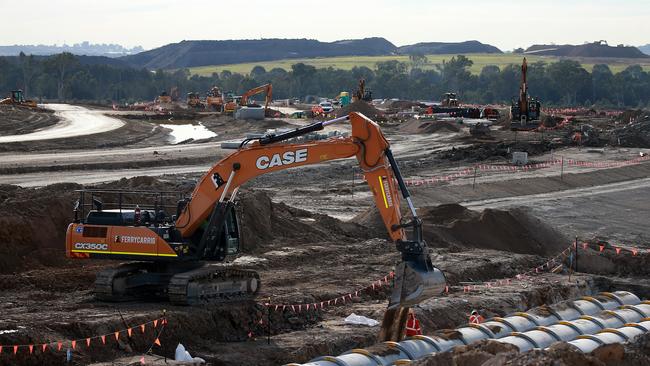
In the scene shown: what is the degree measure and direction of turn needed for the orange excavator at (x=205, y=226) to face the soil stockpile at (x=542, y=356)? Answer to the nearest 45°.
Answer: approximately 45° to its right

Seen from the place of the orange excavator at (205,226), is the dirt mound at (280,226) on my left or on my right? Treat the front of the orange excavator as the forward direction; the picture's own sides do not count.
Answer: on my left

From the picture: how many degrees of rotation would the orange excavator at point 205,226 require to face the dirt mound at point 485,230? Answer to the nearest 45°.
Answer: approximately 45° to its left

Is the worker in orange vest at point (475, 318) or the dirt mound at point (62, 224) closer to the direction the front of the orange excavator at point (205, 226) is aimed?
the worker in orange vest

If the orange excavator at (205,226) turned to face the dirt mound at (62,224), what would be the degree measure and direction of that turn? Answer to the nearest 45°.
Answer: approximately 135° to its left

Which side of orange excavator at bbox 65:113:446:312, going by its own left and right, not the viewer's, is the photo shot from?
right

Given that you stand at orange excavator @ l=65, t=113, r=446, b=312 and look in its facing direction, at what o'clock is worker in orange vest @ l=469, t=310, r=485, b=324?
The worker in orange vest is roughly at 12 o'clock from the orange excavator.

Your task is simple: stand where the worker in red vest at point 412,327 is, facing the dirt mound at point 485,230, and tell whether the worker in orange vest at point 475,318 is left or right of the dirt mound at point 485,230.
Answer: right

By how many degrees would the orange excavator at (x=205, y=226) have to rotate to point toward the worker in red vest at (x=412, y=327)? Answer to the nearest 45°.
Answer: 0° — it already faces them

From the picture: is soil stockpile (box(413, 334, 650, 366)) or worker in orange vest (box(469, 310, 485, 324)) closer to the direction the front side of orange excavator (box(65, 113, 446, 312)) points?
the worker in orange vest
